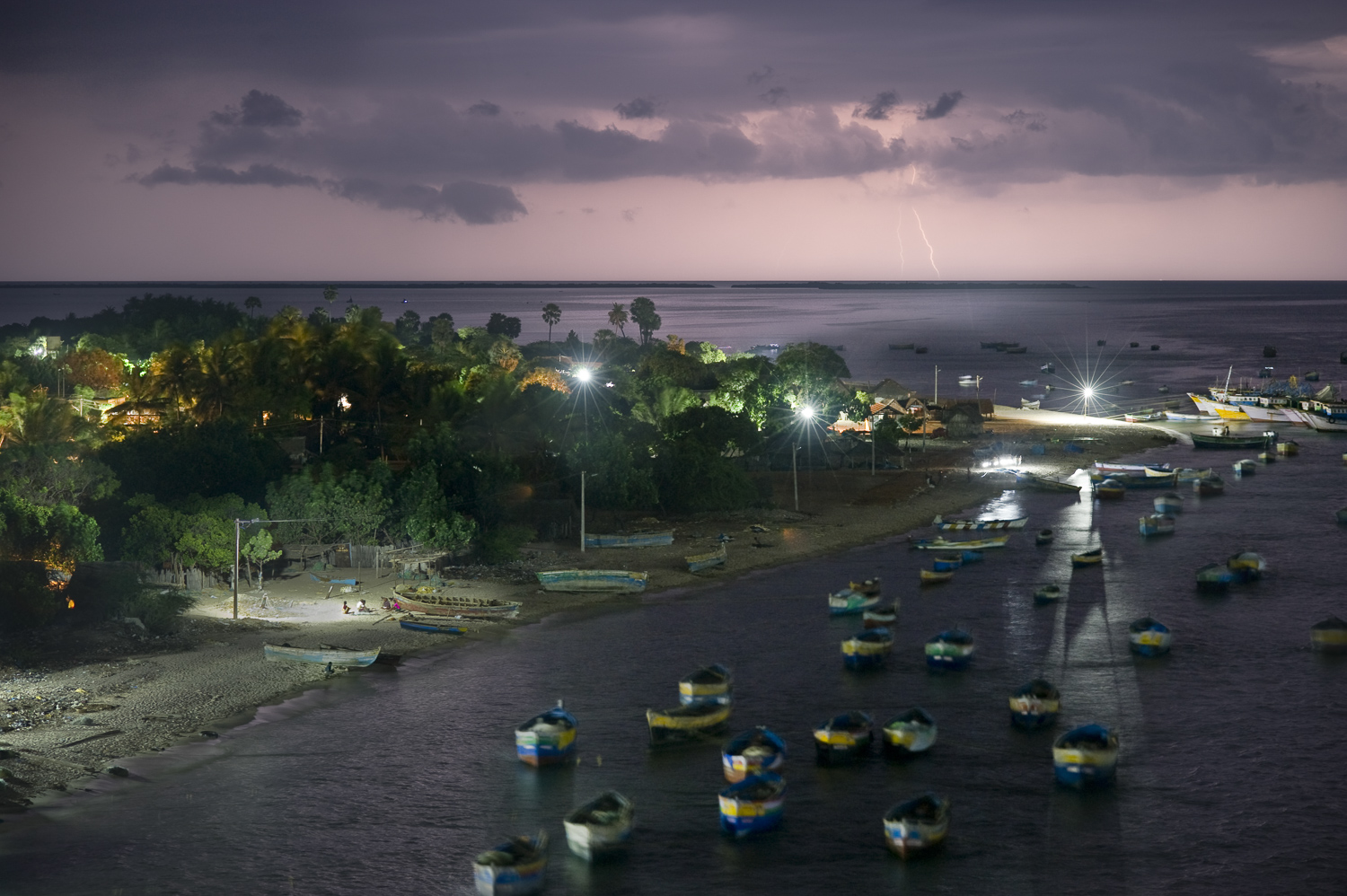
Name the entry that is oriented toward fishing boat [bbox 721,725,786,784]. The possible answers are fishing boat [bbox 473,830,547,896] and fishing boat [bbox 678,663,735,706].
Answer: fishing boat [bbox 473,830,547,896]

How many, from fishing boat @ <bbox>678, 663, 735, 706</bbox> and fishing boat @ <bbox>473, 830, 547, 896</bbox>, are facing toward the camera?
0

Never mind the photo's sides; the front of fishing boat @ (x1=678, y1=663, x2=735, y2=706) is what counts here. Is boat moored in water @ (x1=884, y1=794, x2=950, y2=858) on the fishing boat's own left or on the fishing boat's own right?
on the fishing boat's own right

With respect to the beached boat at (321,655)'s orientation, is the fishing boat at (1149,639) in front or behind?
in front

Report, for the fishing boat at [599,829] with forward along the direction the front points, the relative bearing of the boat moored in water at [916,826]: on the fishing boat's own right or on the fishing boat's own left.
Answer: on the fishing boat's own right

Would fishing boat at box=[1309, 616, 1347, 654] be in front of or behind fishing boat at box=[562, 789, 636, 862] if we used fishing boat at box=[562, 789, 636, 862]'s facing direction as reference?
in front

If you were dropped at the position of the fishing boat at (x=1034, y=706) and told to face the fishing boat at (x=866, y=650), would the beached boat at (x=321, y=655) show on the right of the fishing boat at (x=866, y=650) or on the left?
left

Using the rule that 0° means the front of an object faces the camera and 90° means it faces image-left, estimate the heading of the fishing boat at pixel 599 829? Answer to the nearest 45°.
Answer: approximately 225°

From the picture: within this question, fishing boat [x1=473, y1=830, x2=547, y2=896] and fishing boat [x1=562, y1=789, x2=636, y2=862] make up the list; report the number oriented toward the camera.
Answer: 0

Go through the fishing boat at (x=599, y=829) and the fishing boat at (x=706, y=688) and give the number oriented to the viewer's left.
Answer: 0

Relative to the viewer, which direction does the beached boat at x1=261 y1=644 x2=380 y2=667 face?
to the viewer's right

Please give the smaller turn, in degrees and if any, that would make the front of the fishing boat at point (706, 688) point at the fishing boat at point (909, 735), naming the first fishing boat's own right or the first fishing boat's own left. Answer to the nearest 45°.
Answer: approximately 90° to the first fishing boat's own right

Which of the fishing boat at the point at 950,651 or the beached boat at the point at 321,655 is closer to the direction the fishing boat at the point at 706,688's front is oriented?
the fishing boat

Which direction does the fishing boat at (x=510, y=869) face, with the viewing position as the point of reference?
facing away from the viewer and to the right of the viewer
